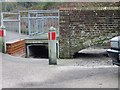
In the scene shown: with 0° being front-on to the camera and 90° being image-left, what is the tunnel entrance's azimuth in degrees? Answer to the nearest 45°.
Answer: approximately 0°

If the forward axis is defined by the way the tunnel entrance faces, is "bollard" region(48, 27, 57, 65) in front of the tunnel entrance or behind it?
in front

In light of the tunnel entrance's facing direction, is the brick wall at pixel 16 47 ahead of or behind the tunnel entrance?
ahead
